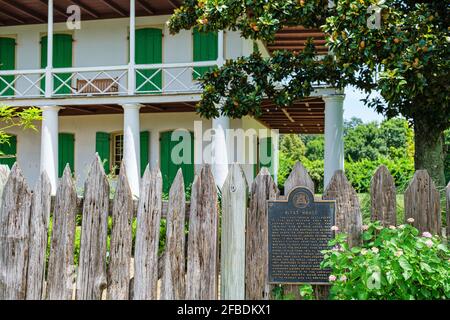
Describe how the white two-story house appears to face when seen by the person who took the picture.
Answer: facing the viewer

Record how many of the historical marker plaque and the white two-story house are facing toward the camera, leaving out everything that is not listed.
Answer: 2

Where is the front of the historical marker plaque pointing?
toward the camera

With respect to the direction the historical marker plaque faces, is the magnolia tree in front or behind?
behind

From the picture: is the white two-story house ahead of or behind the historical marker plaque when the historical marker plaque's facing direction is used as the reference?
behind

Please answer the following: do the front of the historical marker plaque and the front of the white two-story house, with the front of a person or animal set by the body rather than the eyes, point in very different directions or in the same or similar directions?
same or similar directions

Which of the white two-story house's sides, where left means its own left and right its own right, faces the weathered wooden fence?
front

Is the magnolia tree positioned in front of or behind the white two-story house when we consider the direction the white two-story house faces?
in front

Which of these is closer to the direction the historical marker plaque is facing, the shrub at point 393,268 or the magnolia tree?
the shrub
